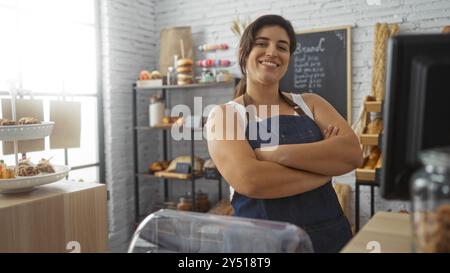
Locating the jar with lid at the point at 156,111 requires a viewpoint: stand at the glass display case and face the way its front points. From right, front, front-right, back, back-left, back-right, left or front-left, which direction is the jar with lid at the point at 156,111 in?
back

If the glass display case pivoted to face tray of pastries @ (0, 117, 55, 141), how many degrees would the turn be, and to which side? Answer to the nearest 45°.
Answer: approximately 135° to its right

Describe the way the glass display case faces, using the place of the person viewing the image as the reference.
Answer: facing the viewer

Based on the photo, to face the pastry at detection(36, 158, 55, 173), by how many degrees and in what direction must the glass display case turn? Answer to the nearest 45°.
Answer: approximately 135° to its right

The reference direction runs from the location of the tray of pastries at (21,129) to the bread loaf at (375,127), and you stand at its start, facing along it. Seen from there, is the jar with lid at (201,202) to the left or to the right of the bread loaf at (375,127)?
left

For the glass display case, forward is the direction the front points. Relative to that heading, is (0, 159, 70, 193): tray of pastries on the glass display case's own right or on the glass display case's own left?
on the glass display case's own right

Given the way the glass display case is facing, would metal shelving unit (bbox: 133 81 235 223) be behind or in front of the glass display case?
behind

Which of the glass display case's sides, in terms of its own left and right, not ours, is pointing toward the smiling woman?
back

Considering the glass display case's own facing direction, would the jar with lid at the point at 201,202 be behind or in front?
behind

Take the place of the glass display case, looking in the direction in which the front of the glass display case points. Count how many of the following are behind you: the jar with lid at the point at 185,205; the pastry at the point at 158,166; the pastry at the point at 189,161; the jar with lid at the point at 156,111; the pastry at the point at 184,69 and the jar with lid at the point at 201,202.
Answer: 6

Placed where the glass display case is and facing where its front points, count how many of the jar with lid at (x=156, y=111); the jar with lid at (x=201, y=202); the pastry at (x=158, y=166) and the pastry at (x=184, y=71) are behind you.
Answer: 4

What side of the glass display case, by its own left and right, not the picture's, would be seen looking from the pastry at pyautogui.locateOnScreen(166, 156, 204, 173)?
back

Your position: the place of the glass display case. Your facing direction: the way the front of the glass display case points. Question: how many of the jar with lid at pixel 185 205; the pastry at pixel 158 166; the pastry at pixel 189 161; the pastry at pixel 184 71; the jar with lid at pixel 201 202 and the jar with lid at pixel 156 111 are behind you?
6

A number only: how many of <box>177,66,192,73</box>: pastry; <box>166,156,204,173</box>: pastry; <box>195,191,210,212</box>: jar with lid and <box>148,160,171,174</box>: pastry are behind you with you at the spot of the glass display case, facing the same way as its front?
4

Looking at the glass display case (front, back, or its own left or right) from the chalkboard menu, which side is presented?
back

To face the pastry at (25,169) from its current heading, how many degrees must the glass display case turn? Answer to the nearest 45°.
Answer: approximately 135° to its right
